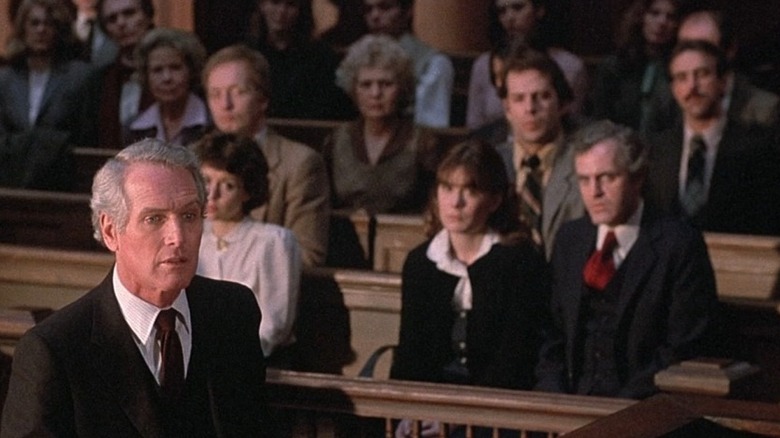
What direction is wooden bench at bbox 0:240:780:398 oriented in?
toward the camera

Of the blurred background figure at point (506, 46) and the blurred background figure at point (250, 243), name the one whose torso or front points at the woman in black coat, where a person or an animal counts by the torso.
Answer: the blurred background figure at point (506, 46)

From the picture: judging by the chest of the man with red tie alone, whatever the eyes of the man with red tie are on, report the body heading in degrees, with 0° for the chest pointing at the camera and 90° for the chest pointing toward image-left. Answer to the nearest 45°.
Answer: approximately 45°

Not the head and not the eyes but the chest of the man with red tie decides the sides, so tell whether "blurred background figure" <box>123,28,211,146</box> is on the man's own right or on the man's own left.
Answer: on the man's own right

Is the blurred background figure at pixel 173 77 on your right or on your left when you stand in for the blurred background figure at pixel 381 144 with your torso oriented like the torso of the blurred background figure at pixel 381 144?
on your right

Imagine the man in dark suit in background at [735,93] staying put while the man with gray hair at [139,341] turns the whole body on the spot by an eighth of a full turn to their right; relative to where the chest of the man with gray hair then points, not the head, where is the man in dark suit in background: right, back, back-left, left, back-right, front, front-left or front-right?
back-left

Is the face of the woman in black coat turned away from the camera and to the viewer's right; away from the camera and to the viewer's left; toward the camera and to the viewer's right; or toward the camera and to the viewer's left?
toward the camera and to the viewer's left

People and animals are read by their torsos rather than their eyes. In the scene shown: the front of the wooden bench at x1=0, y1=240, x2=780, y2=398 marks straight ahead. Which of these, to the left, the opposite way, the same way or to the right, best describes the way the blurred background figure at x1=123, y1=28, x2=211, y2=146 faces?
the same way

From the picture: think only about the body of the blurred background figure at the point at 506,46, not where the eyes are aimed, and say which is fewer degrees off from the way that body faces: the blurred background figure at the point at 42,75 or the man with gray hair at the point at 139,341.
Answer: the man with gray hair

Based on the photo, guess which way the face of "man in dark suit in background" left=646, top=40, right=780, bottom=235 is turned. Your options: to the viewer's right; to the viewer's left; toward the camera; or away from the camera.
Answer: toward the camera

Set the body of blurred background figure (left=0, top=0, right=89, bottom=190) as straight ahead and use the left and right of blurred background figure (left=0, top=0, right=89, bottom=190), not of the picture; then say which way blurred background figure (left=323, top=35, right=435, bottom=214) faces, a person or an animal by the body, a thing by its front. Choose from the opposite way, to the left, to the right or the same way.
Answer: the same way

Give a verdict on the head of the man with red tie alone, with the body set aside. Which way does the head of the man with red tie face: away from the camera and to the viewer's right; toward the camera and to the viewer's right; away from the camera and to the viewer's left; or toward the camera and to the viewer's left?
toward the camera and to the viewer's left

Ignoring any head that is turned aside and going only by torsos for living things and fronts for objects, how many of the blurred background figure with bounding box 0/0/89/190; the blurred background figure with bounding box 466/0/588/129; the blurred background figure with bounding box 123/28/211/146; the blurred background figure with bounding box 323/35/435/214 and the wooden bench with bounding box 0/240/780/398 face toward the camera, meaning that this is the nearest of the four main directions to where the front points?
5

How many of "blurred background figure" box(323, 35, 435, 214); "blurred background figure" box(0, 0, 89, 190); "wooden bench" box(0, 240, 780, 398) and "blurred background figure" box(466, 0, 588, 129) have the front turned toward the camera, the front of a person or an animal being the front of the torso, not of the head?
4

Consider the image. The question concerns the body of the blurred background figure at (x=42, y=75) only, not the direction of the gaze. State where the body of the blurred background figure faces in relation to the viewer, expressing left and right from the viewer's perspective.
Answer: facing the viewer

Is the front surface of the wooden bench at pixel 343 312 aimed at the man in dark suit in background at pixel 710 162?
no
